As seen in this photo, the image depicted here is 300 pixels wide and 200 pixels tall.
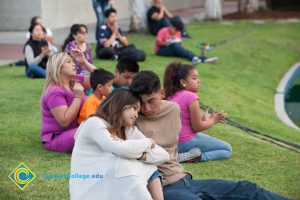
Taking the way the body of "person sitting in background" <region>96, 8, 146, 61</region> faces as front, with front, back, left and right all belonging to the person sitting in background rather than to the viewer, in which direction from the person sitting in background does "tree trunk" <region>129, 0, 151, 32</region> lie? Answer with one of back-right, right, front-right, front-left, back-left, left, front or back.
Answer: back-left

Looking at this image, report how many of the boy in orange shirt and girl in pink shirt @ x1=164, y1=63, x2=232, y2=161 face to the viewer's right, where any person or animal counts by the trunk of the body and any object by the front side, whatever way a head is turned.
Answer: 2

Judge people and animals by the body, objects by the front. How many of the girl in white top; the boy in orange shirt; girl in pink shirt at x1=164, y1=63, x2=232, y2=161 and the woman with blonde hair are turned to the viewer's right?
4

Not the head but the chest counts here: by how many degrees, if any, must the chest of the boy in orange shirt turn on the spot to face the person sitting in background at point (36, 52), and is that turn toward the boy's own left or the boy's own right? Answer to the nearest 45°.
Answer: approximately 90° to the boy's own left

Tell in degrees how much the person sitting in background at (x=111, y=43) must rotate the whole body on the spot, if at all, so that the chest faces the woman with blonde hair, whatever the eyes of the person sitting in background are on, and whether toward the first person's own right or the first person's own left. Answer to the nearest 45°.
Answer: approximately 45° to the first person's own right

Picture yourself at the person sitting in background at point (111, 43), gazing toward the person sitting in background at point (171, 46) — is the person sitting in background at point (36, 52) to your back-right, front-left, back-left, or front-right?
back-right

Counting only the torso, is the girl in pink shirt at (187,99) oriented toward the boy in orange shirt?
no

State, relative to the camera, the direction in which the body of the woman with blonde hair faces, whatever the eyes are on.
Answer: to the viewer's right

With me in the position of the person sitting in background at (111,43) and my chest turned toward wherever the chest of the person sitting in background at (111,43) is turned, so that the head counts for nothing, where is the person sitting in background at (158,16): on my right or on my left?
on my left

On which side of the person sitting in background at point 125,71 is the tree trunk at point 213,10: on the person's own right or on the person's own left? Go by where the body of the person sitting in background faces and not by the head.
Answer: on the person's own left

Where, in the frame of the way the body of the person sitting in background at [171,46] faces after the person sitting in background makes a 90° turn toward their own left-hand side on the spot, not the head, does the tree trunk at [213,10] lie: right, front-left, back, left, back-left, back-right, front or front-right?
front-left

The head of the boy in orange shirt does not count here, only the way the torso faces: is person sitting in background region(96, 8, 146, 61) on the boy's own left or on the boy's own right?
on the boy's own left

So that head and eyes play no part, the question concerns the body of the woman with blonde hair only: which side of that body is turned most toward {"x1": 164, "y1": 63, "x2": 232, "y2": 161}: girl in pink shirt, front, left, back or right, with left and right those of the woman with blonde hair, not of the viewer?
front

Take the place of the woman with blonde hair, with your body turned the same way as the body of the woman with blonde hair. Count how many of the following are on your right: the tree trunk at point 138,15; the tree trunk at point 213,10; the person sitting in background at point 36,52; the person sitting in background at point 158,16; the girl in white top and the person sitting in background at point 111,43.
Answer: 1

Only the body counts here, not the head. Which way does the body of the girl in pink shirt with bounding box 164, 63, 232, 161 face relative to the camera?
to the viewer's right

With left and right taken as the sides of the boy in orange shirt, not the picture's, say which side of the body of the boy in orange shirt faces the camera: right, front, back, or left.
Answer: right

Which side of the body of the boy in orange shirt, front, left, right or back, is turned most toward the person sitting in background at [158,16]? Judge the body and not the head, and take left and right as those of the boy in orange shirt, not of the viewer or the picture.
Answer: left
